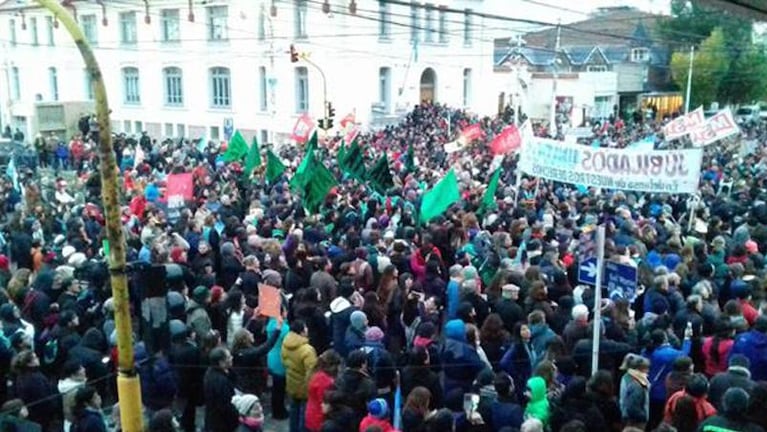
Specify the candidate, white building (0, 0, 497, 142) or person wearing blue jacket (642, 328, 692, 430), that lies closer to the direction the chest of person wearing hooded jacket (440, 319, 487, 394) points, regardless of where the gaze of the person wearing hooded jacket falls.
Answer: the white building

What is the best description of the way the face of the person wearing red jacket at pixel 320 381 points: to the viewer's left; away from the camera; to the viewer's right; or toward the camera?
away from the camera

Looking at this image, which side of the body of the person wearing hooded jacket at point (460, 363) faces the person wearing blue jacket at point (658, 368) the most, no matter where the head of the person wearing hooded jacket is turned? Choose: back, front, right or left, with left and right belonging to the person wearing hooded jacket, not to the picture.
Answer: right

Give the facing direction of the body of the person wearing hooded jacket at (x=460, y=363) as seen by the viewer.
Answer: away from the camera

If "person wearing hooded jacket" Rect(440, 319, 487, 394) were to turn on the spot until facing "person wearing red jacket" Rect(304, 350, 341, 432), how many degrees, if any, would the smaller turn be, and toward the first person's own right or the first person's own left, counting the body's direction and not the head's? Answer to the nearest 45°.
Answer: approximately 135° to the first person's own left

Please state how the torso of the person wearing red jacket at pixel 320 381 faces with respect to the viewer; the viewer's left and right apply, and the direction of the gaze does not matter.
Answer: facing away from the viewer and to the right of the viewer

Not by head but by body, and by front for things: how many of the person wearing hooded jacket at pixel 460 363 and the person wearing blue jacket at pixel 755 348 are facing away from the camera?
2

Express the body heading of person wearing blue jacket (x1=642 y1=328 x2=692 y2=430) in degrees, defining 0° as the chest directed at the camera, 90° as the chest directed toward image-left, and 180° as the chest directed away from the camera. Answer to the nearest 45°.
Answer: approximately 225°

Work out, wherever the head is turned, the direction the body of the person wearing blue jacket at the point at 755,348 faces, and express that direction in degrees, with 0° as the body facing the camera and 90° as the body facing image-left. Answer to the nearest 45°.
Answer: approximately 180°

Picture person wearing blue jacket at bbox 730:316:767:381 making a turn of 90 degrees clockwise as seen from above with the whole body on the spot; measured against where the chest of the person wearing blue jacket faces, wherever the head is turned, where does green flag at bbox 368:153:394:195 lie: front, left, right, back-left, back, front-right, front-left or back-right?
back-left

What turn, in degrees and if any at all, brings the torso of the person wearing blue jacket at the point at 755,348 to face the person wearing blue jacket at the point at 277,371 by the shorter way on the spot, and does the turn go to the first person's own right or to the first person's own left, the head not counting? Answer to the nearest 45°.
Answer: approximately 90° to the first person's own left

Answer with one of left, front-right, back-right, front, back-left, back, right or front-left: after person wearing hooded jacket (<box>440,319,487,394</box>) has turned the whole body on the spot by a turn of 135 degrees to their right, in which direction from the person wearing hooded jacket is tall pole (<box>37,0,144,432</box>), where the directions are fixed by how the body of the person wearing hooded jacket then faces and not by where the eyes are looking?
right

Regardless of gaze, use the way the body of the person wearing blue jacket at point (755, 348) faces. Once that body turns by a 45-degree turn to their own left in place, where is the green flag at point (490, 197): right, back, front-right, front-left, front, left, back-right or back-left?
front

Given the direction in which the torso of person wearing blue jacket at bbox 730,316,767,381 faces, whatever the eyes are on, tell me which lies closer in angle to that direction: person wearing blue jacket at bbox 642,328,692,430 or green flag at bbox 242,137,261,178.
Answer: the green flag
